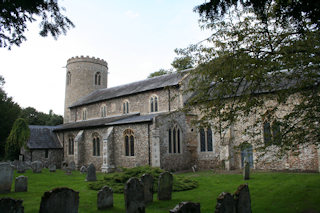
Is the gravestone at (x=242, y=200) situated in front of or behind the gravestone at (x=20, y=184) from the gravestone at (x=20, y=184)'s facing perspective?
in front

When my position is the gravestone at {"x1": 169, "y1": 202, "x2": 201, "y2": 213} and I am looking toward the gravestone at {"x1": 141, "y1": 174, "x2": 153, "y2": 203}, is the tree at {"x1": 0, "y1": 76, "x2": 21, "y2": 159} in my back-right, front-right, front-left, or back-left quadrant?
front-left

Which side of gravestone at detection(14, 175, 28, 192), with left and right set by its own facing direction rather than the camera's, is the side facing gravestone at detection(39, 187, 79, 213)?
front

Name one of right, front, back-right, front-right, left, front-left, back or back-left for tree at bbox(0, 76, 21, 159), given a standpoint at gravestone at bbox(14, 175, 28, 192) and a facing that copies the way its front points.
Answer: back

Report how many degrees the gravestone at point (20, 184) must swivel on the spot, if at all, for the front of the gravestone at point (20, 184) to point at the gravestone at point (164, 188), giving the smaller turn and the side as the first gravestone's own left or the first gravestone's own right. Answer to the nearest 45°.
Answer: approximately 45° to the first gravestone's own left

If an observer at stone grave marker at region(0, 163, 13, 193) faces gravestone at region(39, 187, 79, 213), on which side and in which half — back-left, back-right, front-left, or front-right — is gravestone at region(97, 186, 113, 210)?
front-left

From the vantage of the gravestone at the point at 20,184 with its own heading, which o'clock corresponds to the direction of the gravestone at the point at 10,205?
the gravestone at the point at 10,205 is roughly at 12 o'clock from the gravestone at the point at 20,184.

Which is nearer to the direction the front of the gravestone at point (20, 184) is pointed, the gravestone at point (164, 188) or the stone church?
the gravestone

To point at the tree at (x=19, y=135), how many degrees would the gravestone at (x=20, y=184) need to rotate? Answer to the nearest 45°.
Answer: approximately 180°

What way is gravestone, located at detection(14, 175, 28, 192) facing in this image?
toward the camera

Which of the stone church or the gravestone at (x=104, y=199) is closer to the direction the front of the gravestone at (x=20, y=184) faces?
the gravestone

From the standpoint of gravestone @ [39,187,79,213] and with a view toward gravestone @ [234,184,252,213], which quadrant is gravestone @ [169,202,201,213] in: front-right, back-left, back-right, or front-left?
front-right

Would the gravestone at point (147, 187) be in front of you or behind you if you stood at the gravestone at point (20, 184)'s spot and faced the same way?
in front
